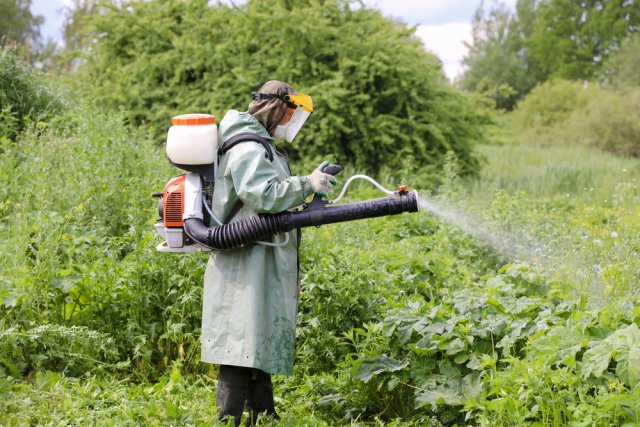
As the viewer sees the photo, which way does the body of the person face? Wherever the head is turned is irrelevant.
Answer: to the viewer's right

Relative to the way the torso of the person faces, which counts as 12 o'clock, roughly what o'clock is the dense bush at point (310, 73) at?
The dense bush is roughly at 9 o'clock from the person.

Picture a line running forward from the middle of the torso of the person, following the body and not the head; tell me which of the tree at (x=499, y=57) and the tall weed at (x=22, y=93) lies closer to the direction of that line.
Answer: the tree

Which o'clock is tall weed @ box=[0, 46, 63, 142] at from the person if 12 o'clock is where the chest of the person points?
The tall weed is roughly at 8 o'clock from the person.

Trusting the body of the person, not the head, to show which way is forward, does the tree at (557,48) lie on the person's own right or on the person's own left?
on the person's own left

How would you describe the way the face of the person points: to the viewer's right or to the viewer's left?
to the viewer's right

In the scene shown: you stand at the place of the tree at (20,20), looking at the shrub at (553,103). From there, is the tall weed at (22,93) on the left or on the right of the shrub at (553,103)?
right

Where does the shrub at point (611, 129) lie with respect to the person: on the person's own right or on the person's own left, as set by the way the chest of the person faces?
on the person's own left

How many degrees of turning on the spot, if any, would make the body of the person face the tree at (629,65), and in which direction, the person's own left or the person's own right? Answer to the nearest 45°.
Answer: approximately 45° to the person's own left
